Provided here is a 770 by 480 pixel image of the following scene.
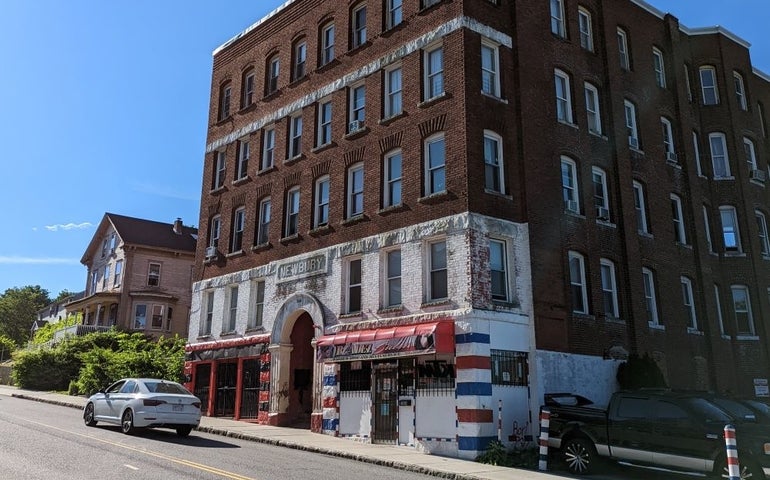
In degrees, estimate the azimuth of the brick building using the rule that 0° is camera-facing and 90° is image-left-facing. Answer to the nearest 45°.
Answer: approximately 45°

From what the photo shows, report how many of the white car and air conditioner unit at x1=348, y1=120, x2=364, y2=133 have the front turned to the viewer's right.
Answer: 0

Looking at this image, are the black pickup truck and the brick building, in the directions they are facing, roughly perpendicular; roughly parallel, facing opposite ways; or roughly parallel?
roughly perpendicular

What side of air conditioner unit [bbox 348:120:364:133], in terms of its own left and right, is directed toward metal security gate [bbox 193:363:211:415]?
right

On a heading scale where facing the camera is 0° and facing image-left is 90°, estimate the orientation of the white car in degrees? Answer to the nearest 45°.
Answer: approximately 135°

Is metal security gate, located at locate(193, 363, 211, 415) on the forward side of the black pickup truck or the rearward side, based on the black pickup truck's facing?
on the rearward side

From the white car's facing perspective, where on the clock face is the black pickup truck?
The black pickup truck is roughly at 6 o'clock from the white car.

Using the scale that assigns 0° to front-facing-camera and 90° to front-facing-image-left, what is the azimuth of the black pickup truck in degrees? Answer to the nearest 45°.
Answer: approximately 315°

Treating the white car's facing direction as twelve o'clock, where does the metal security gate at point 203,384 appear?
The metal security gate is roughly at 2 o'clock from the white car.

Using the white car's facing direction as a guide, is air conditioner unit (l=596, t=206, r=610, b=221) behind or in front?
behind

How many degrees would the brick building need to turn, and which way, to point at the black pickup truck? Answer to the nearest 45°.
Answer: approximately 90° to its left
